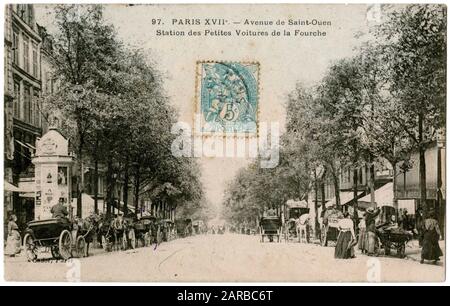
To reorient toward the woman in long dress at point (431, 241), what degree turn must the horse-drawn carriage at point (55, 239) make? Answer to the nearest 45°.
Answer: approximately 45° to its right

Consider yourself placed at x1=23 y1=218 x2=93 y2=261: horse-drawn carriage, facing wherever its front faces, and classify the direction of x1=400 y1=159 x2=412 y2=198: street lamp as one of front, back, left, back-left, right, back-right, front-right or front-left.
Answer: front-right

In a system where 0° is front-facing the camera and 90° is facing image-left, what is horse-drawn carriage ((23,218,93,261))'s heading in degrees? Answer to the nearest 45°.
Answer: approximately 225°
